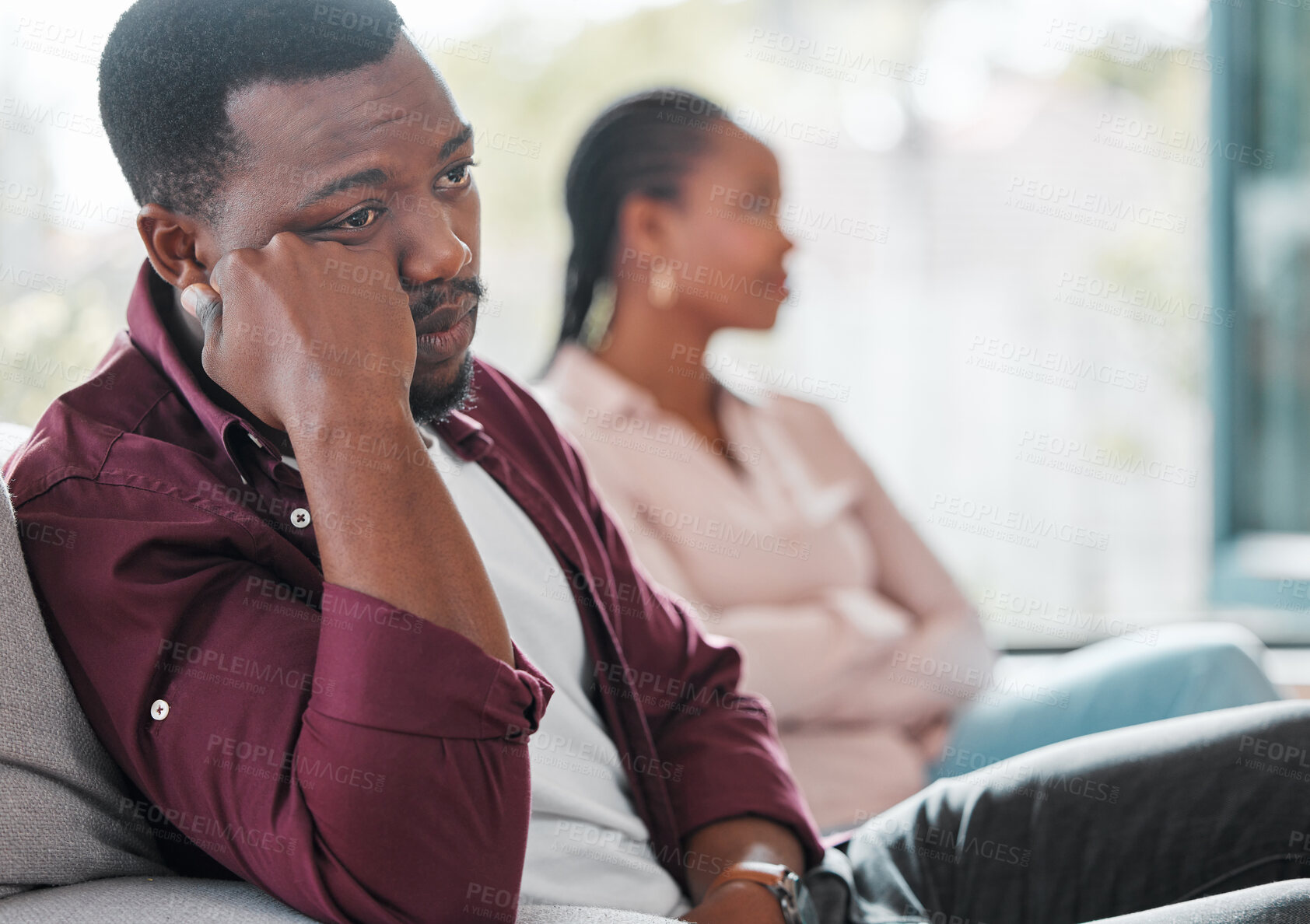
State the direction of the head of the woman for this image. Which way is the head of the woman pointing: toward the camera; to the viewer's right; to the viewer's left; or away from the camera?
to the viewer's right

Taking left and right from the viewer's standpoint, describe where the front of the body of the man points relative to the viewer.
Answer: facing the viewer and to the right of the viewer

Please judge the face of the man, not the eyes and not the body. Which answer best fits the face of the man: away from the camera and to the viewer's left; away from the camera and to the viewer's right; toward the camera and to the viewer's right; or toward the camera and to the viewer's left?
toward the camera and to the viewer's right

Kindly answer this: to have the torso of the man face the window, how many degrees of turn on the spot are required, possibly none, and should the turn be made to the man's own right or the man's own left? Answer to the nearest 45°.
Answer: approximately 90° to the man's own left

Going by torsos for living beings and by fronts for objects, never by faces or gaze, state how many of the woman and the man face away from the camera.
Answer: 0

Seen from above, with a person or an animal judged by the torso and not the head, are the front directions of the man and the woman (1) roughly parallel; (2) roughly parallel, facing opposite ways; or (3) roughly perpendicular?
roughly parallel

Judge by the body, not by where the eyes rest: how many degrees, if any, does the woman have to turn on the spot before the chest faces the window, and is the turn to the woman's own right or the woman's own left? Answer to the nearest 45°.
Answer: approximately 90° to the woman's own left
